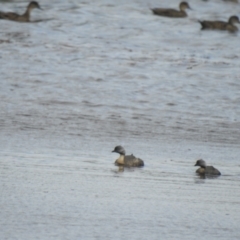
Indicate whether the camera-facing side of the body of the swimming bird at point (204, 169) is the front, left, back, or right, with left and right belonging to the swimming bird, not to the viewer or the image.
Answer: left

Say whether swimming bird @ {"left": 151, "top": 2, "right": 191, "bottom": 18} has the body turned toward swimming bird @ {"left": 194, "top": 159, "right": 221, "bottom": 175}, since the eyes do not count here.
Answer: no

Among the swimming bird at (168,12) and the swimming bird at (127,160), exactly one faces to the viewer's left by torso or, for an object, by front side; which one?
the swimming bird at (127,160)

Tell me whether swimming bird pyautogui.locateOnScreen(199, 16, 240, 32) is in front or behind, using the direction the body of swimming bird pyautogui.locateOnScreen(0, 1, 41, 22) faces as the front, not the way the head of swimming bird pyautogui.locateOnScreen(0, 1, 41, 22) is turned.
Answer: in front

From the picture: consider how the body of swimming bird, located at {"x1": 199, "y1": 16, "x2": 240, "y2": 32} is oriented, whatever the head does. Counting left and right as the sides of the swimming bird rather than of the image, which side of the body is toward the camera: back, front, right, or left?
right

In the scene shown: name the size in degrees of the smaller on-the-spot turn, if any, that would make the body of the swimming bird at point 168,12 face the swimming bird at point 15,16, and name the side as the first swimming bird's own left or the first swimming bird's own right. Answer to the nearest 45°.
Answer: approximately 135° to the first swimming bird's own right

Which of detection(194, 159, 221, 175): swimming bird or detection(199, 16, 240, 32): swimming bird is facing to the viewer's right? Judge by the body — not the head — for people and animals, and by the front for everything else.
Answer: detection(199, 16, 240, 32): swimming bird

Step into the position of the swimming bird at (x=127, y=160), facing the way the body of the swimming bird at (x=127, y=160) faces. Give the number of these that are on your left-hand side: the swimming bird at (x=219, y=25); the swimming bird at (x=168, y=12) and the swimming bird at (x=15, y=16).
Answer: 0

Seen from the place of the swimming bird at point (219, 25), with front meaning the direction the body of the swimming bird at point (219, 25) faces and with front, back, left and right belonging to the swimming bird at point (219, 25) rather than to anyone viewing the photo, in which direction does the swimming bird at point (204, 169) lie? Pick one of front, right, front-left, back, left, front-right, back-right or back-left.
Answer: right

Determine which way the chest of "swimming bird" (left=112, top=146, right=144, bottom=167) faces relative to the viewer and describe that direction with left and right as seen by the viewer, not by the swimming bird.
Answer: facing to the left of the viewer

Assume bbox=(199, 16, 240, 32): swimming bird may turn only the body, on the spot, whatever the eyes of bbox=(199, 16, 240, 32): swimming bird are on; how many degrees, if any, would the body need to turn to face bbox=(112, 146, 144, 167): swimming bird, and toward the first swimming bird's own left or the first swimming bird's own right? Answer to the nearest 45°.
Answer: approximately 90° to the first swimming bird's own right

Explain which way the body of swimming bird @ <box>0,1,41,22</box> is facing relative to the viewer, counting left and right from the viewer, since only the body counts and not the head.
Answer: facing to the right of the viewer

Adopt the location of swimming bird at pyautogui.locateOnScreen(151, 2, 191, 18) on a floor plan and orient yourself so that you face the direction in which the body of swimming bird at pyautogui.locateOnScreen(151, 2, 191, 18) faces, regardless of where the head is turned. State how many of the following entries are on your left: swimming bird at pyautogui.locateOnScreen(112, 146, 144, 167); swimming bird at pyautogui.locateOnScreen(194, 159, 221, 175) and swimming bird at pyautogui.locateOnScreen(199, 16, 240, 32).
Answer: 0

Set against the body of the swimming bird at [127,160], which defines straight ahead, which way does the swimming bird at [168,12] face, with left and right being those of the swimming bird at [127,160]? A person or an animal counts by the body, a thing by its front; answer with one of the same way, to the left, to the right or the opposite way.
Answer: the opposite way

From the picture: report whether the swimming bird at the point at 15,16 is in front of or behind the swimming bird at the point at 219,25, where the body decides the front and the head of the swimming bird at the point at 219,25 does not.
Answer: behind

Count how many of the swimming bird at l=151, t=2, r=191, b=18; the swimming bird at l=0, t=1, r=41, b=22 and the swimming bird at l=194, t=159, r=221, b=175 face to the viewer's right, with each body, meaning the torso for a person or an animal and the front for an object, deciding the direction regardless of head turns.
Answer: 2

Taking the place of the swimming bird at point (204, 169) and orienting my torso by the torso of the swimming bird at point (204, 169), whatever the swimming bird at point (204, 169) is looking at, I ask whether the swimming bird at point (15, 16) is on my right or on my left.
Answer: on my right

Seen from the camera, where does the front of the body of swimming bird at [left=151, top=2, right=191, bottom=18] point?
to the viewer's right

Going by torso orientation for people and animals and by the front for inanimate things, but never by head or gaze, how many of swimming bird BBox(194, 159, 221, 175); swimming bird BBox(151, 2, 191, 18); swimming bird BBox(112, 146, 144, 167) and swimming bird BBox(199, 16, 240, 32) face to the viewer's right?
2
